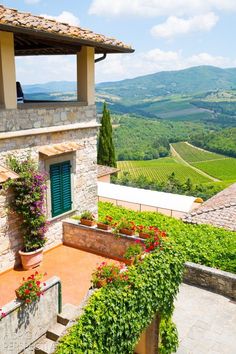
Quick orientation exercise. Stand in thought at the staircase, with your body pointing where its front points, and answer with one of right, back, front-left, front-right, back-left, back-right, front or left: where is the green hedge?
back

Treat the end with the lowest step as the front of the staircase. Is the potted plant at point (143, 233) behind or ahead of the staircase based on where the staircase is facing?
behind

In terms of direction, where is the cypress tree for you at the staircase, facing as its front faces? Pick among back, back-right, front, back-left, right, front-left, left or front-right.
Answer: back-right

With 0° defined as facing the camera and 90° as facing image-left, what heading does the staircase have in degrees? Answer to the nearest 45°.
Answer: approximately 45°

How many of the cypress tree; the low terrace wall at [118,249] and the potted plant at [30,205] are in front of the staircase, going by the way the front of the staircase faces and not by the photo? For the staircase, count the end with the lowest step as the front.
0

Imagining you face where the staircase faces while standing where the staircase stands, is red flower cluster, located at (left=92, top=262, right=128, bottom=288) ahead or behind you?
behind

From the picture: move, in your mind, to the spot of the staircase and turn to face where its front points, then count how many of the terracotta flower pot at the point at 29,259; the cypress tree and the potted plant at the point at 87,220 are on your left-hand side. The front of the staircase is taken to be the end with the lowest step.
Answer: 0
